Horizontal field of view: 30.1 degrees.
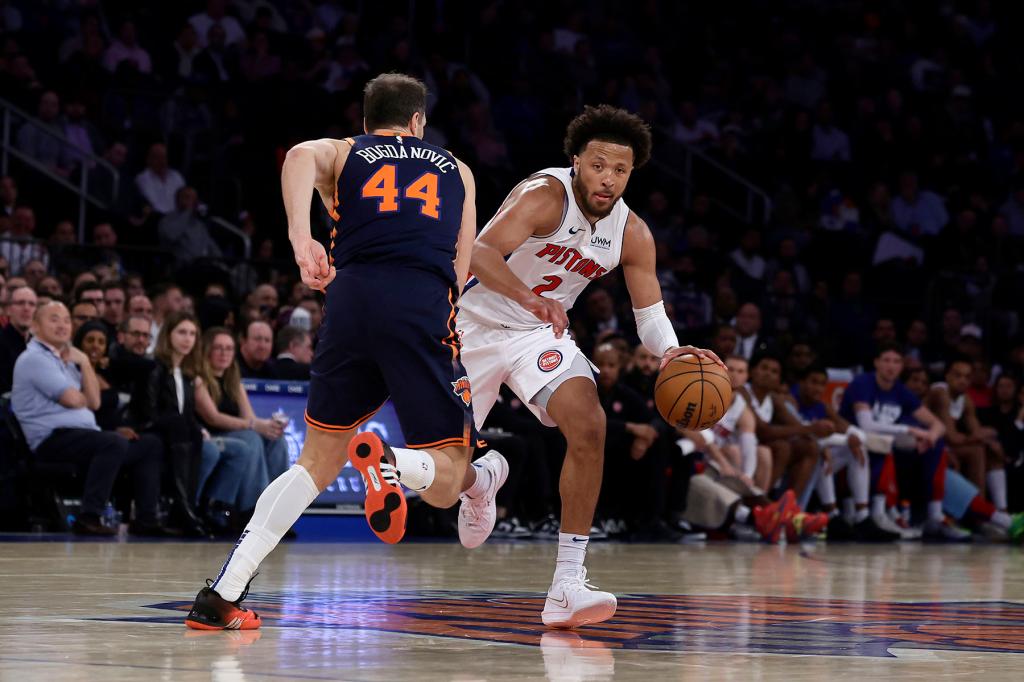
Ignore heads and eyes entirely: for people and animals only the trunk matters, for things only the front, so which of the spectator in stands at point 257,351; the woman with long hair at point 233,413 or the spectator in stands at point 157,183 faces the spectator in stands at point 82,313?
the spectator in stands at point 157,183

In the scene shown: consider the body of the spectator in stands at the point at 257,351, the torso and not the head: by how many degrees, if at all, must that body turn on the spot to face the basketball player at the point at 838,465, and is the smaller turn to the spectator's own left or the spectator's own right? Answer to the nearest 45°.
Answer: approximately 45° to the spectator's own left

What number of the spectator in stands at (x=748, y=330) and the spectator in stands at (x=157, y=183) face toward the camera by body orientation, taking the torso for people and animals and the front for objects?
2

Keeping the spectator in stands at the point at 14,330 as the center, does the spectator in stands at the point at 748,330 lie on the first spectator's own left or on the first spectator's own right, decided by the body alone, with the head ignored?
on the first spectator's own left

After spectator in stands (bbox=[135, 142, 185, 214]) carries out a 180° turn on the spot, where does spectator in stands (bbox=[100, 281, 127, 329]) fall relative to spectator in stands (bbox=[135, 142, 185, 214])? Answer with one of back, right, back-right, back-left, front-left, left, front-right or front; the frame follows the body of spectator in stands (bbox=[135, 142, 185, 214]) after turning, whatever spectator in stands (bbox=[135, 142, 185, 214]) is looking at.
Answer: back

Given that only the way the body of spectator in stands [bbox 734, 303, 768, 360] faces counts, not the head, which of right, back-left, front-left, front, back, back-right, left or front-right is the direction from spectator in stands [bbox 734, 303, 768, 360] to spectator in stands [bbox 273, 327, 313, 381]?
front-right

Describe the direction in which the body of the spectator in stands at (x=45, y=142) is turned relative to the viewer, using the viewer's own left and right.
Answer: facing the viewer and to the right of the viewer

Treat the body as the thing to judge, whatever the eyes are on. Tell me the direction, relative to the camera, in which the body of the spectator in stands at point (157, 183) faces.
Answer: toward the camera

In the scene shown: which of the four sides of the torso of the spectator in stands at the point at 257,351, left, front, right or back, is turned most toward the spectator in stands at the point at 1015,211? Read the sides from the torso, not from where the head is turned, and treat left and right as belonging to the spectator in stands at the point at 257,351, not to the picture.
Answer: left

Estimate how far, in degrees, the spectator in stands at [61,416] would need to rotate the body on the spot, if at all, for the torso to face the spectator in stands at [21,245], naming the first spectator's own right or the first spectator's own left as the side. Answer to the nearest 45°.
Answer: approximately 135° to the first spectator's own left

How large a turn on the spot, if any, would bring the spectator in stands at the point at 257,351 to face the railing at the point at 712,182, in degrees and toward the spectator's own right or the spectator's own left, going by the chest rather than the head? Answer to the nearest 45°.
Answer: approximately 90° to the spectator's own left

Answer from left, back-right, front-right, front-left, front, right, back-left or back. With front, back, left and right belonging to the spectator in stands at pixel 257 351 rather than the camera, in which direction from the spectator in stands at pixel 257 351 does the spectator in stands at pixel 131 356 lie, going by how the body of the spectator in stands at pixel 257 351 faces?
right
